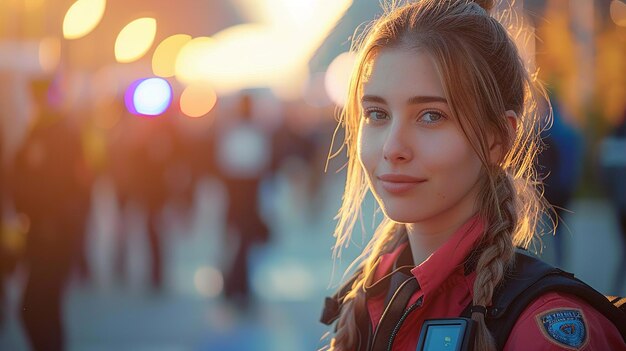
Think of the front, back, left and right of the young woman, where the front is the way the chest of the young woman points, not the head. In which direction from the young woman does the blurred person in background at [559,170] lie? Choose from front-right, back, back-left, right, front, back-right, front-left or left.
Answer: back-right

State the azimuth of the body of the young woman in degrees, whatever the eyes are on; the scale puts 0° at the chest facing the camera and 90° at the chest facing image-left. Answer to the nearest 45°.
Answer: approximately 45°

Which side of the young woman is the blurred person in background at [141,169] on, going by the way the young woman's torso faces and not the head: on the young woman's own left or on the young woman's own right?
on the young woman's own right

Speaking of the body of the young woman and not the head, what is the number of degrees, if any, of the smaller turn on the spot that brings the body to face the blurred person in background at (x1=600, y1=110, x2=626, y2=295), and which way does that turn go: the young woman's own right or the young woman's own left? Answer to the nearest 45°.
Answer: approximately 135° to the young woman's own right

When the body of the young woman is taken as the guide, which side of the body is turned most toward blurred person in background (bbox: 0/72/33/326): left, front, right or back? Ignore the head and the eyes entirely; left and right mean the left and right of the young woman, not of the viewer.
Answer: right

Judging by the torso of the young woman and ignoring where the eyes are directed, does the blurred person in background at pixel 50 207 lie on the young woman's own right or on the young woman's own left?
on the young woman's own right
